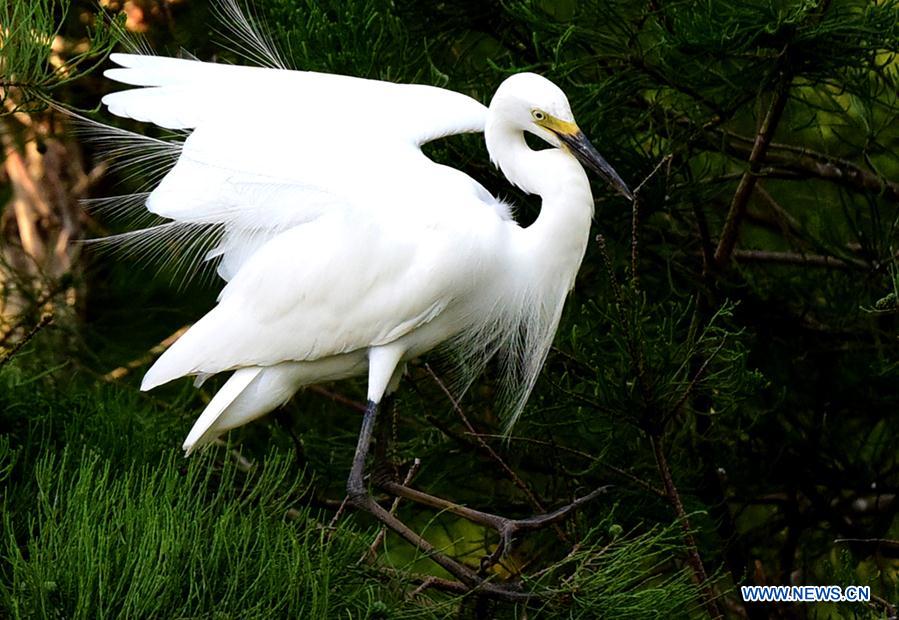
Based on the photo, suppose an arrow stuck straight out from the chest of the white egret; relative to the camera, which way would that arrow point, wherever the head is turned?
to the viewer's right

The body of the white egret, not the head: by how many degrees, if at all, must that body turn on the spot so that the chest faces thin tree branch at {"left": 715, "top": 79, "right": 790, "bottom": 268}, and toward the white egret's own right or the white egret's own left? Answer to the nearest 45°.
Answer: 0° — it already faces it

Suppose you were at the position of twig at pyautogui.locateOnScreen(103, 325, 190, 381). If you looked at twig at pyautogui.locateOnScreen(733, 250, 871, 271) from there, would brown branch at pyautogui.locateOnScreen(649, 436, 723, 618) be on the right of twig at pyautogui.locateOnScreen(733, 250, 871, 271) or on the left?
right

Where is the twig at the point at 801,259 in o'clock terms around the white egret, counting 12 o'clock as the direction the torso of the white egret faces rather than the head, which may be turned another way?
The twig is roughly at 11 o'clock from the white egret.
